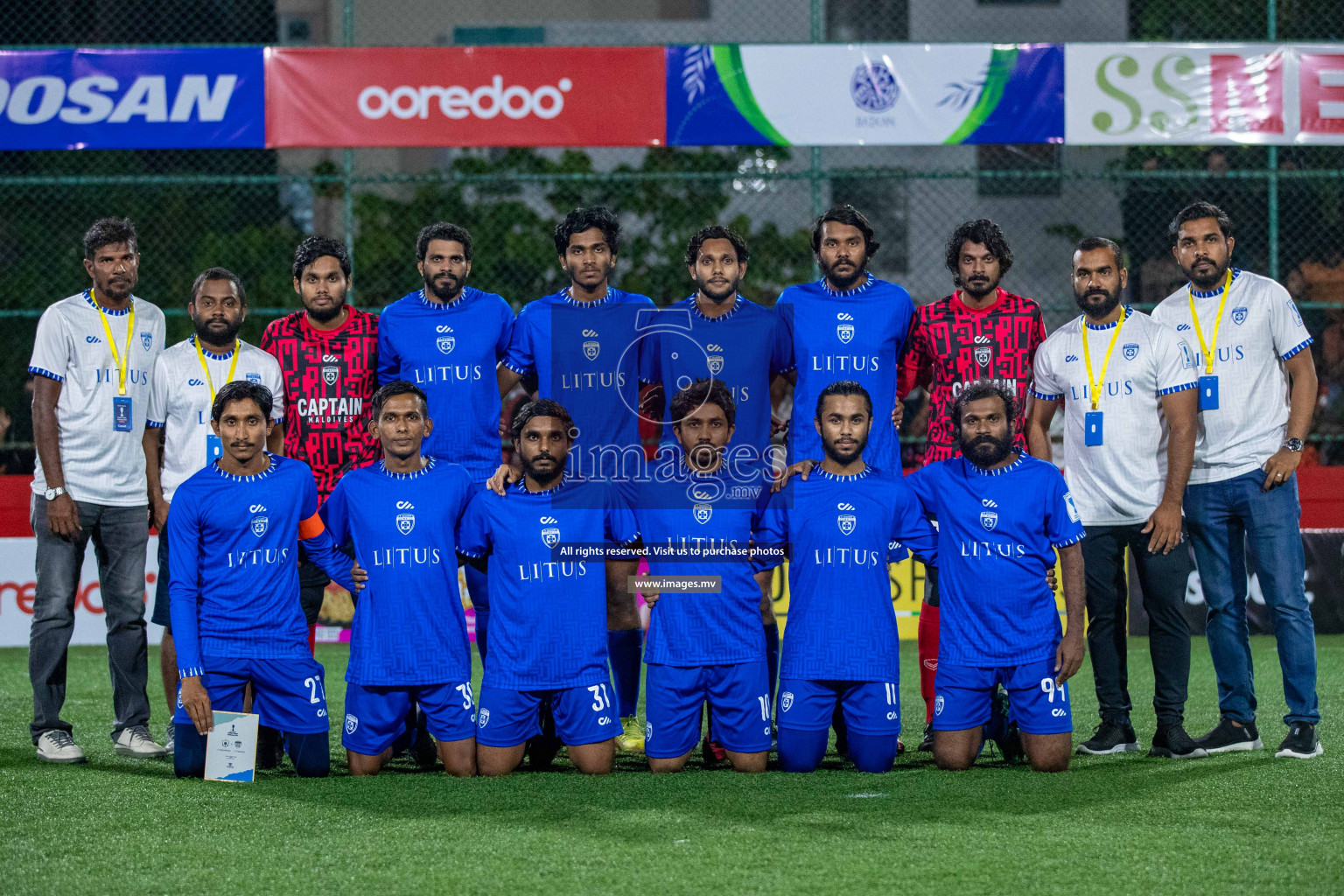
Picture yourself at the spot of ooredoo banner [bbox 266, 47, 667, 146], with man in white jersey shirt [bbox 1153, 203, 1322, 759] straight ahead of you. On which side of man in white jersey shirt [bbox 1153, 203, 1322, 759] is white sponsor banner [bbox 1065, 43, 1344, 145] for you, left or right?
left

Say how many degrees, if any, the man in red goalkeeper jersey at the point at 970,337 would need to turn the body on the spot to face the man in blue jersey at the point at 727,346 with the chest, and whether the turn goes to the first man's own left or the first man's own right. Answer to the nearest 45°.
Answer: approximately 90° to the first man's own right

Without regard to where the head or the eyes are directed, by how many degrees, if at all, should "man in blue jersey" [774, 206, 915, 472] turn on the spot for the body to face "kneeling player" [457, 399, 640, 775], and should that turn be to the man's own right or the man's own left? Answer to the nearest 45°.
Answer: approximately 45° to the man's own right

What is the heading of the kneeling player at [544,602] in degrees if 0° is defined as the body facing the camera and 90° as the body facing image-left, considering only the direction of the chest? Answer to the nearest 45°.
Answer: approximately 0°
